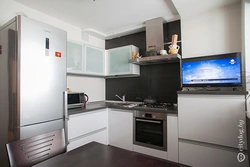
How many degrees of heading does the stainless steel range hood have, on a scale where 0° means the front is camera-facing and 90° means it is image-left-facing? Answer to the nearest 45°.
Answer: approximately 45°

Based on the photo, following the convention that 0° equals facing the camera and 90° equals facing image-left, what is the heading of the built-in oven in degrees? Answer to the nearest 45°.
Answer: approximately 45°

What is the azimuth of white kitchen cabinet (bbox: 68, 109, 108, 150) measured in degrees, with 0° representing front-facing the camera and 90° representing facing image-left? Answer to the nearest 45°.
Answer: approximately 315°

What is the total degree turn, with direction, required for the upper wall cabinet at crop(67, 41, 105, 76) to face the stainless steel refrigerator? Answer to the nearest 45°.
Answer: approximately 90° to its right

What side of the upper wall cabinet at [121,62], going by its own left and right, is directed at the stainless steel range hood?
left

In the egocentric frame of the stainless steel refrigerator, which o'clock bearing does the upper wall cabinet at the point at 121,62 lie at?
The upper wall cabinet is roughly at 10 o'clock from the stainless steel refrigerator.
